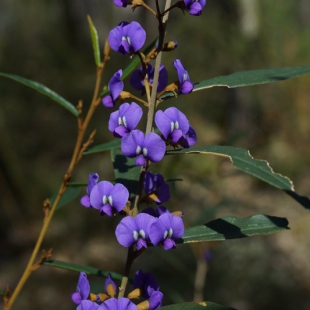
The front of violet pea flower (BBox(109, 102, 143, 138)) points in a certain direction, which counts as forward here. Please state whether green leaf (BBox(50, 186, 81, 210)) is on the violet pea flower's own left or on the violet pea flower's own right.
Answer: on the violet pea flower's own right

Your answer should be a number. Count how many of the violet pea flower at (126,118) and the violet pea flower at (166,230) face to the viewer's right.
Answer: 0

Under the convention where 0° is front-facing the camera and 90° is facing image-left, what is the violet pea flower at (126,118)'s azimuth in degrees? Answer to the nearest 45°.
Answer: approximately 45°

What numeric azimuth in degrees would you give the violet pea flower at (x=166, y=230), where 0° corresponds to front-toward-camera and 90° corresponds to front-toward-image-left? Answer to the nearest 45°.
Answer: approximately 0°
